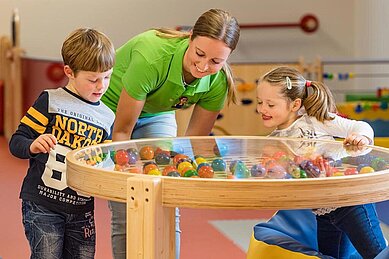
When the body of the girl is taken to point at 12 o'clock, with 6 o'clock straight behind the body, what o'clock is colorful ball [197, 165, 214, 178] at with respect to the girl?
The colorful ball is roughly at 11 o'clock from the girl.

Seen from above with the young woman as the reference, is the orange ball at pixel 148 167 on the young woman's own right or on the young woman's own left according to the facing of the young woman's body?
on the young woman's own right

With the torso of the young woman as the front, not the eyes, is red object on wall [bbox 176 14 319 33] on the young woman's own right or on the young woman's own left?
on the young woman's own left

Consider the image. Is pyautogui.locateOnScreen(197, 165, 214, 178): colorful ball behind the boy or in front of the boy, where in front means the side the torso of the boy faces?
in front

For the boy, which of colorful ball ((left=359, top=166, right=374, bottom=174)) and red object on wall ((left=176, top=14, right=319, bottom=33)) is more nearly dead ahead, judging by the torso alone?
the colorful ball

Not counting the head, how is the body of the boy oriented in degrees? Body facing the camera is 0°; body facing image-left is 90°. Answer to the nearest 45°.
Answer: approximately 315°

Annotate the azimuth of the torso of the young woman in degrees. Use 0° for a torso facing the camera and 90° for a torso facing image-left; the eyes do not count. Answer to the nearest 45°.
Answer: approximately 315°

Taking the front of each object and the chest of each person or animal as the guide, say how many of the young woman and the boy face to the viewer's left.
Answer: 0

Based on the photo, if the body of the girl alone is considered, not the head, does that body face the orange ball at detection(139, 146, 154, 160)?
yes

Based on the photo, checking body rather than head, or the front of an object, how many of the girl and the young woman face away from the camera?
0

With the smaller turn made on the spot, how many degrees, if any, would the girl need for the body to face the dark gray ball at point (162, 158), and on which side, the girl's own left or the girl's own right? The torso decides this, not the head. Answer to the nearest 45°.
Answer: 0° — they already face it
